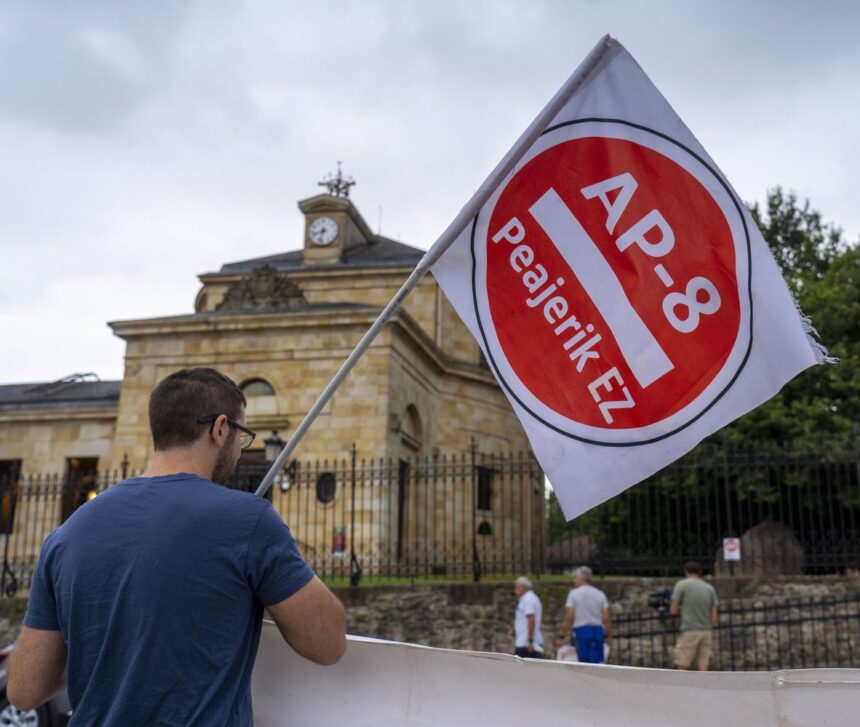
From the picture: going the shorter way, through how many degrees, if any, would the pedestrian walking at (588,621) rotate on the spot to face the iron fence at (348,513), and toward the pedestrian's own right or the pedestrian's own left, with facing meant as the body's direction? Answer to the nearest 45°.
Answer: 0° — they already face it

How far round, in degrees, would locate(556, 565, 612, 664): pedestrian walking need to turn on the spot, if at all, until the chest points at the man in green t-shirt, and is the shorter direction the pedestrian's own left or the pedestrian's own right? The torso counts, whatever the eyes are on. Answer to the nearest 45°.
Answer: approximately 135° to the pedestrian's own right

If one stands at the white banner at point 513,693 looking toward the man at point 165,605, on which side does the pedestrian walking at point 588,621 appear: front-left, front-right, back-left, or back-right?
back-right

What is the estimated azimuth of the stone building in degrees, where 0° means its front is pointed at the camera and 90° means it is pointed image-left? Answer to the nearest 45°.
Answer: approximately 45°

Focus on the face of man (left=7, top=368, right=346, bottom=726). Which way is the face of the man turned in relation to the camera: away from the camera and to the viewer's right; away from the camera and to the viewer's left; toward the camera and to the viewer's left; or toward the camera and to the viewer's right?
away from the camera and to the viewer's right

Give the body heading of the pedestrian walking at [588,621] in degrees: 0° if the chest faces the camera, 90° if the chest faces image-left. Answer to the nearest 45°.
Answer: approximately 135°

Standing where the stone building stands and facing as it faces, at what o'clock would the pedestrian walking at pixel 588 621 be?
The pedestrian walking is roughly at 10 o'clock from the stone building.

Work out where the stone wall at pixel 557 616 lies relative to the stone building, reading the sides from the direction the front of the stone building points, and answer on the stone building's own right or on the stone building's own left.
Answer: on the stone building's own left
